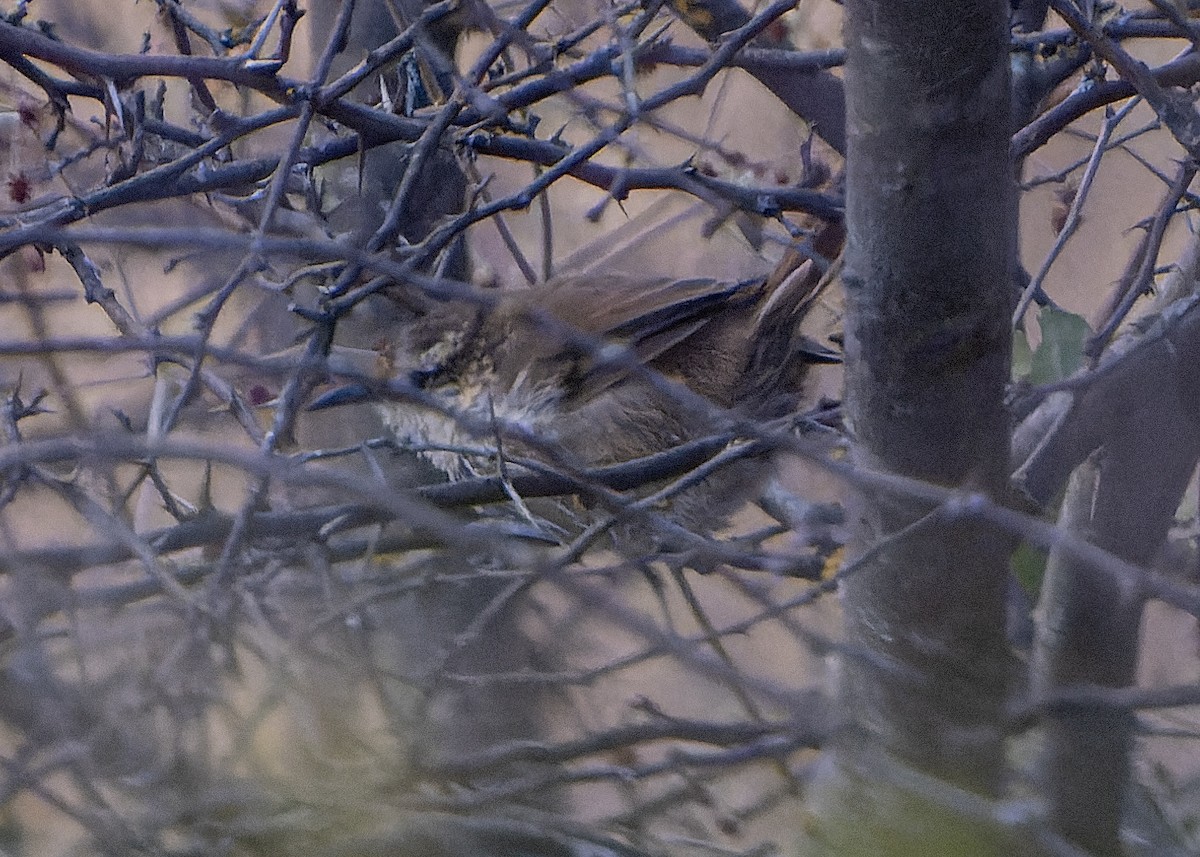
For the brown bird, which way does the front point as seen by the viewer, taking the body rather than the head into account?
to the viewer's left
